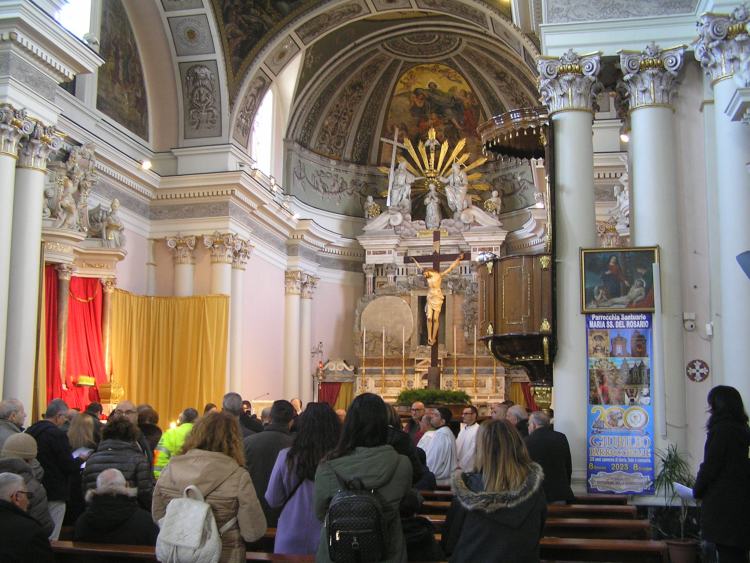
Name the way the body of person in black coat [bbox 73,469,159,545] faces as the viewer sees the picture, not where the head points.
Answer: away from the camera

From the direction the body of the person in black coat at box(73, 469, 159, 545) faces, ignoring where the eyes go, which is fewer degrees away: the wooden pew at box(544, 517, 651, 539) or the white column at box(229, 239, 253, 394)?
the white column

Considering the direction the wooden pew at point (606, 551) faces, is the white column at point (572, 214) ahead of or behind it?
ahead

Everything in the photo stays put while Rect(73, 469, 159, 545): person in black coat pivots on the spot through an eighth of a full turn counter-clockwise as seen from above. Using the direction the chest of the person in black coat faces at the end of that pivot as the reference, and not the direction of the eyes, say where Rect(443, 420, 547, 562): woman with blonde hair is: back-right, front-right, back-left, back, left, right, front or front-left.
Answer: back

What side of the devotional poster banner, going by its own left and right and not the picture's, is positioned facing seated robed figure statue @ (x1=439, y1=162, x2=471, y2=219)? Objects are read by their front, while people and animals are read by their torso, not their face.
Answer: back

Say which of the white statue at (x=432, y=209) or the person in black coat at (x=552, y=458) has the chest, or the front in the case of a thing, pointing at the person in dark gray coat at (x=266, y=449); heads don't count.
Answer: the white statue

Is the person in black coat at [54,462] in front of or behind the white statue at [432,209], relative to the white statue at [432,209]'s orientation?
in front

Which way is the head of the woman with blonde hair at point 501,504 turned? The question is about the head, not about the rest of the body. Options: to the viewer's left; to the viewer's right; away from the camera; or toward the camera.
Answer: away from the camera

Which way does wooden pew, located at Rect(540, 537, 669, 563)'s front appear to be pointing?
away from the camera

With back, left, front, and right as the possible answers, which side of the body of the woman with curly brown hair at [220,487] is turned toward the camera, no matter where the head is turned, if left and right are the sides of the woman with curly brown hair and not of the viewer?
back

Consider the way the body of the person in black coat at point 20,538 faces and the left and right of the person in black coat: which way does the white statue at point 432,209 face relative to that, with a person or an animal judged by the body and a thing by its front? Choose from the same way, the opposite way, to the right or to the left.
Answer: the opposite way

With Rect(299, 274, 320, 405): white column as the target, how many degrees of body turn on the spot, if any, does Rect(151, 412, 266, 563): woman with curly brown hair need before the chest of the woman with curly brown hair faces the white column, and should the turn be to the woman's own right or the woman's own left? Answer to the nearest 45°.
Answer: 0° — they already face it

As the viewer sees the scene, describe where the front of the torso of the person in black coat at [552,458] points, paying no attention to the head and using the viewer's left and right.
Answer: facing away from the viewer and to the left of the viewer

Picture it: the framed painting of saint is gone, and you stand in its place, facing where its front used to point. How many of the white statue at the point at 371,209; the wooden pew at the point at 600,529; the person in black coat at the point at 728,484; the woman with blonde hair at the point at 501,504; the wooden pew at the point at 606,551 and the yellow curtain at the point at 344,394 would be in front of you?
4
